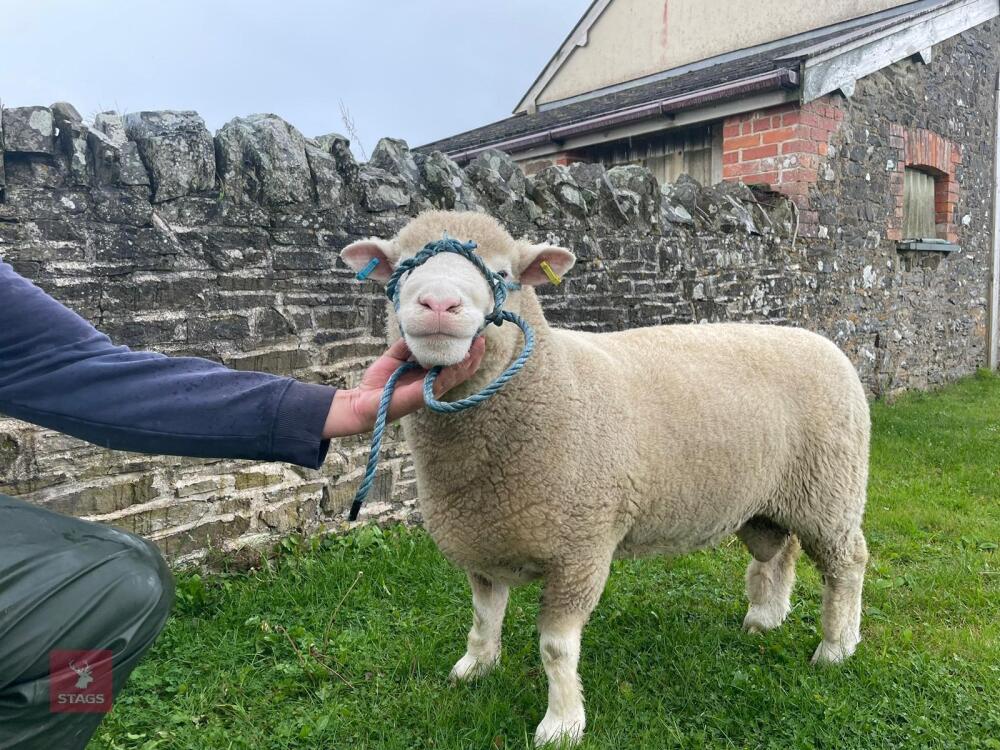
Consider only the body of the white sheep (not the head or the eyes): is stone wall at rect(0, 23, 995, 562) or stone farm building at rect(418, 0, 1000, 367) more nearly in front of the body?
the stone wall

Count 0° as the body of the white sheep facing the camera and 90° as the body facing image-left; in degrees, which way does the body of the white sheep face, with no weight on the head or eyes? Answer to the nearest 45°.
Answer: approximately 45°

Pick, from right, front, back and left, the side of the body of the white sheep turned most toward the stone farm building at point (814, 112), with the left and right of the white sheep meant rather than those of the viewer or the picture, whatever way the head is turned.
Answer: back
